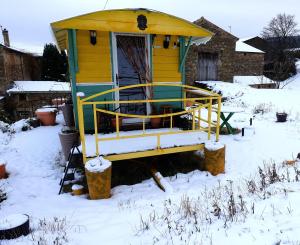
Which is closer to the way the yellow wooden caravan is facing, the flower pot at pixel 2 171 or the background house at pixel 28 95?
the flower pot

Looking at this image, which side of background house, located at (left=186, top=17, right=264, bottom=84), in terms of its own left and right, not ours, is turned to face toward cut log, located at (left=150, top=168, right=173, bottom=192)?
front

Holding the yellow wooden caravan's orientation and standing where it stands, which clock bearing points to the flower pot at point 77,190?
The flower pot is roughly at 1 o'clock from the yellow wooden caravan.

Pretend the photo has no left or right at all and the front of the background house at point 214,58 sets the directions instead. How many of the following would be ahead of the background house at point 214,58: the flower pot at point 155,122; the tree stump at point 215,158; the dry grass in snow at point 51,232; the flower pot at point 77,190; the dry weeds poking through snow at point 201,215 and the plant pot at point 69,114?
6

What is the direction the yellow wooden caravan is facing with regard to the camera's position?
facing the viewer

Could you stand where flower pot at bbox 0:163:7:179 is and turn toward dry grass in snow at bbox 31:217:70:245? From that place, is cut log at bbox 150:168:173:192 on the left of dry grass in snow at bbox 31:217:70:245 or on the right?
left

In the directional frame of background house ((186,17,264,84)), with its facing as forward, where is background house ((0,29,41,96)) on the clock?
background house ((0,29,41,96)) is roughly at 3 o'clock from background house ((186,17,264,84)).

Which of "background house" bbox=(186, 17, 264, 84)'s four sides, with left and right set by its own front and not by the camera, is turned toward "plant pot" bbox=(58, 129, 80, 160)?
front

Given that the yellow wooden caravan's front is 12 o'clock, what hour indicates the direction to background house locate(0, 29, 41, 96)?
The background house is roughly at 5 o'clock from the yellow wooden caravan.

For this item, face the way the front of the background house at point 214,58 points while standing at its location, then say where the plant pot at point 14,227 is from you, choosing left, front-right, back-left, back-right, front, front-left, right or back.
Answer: front

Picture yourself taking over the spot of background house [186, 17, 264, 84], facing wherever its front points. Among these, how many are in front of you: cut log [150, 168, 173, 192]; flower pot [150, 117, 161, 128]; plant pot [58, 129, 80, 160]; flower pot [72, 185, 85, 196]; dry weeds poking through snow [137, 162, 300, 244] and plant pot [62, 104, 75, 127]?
6

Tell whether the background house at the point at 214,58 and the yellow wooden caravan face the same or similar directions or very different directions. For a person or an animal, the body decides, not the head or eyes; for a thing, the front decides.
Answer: same or similar directions

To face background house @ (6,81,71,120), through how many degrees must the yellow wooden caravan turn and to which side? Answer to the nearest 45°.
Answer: approximately 135° to its right

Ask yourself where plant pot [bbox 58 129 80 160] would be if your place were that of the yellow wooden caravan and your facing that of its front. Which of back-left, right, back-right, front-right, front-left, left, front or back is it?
right

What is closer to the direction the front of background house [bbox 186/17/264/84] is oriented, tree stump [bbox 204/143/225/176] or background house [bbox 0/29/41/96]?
the tree stump

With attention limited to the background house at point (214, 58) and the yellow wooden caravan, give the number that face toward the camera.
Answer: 2

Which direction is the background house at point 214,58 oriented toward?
toward the camera
